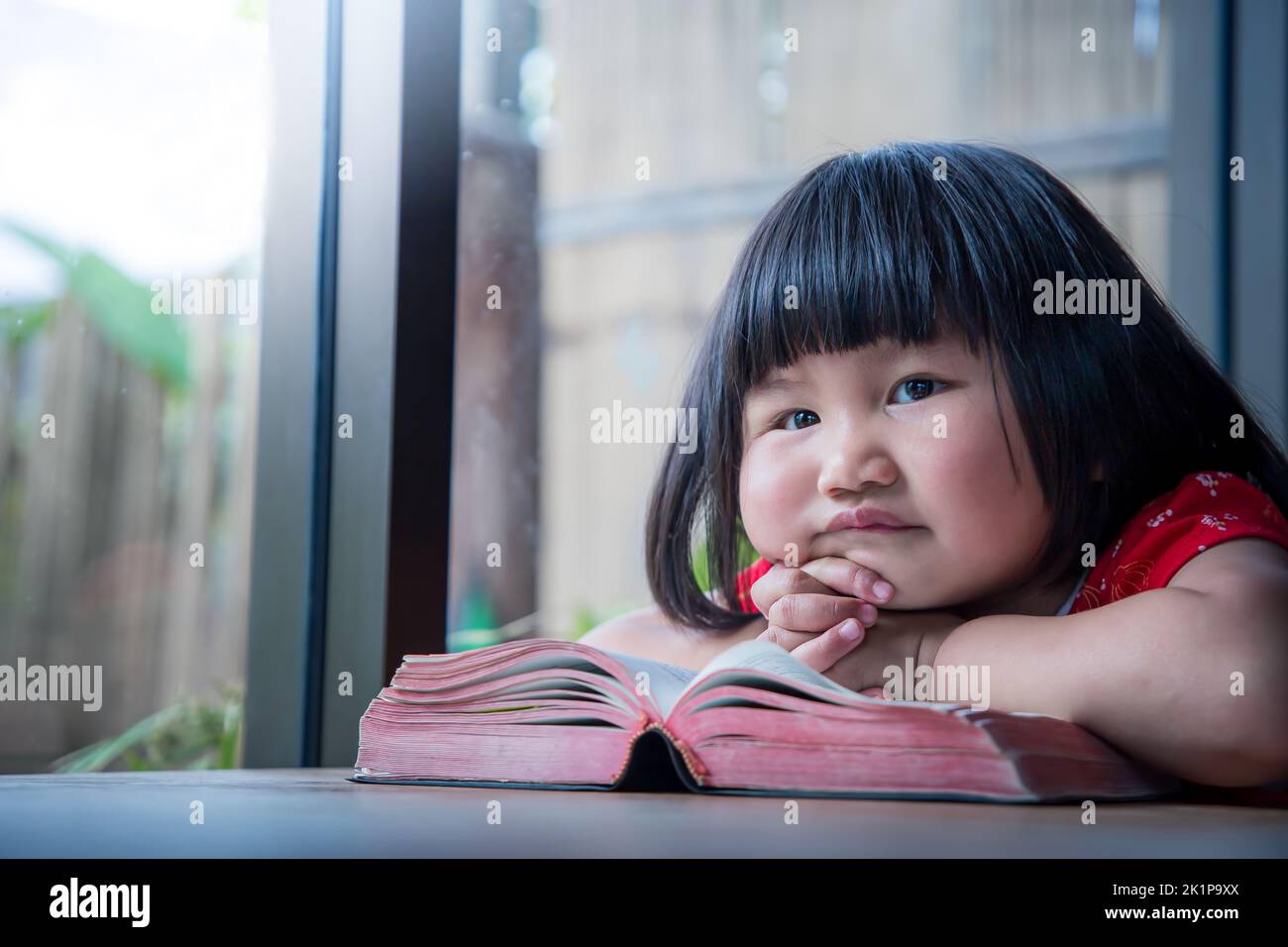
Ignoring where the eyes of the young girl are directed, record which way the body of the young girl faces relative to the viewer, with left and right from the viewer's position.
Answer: facing the viewer and to the left of the viewer
